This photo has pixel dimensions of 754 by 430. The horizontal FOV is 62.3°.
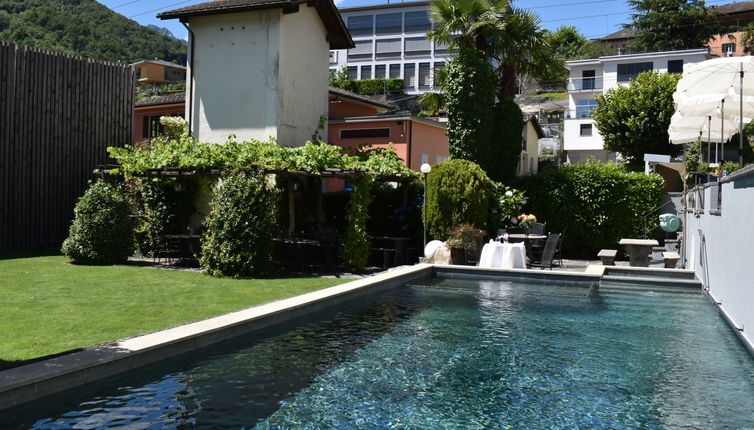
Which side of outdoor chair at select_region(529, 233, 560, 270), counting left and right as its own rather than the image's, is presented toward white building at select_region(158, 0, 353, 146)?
front

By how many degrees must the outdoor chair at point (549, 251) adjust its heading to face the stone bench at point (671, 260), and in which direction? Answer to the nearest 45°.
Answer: approximately 180°

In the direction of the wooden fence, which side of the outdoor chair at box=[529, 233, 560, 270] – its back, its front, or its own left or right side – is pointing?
front

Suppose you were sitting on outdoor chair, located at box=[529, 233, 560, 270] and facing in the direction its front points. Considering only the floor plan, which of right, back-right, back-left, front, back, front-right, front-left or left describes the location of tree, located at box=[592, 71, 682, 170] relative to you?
right

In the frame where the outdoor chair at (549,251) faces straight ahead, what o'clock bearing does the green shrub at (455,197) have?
The green shrub is roughly at 1 o'clock from the outdoor chair.

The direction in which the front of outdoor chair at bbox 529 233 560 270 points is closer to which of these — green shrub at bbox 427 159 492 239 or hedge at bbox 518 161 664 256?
the green shrub

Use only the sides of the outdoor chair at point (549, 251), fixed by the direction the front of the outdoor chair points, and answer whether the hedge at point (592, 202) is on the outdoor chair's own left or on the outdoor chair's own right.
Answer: on the outdoor chair's own right

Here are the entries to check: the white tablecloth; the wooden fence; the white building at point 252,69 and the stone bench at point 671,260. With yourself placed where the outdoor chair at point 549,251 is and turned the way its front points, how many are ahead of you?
3

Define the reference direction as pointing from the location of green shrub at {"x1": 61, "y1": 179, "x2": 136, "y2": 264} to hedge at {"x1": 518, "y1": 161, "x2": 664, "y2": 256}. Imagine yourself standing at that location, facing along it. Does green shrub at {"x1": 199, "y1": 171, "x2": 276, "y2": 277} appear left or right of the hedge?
right

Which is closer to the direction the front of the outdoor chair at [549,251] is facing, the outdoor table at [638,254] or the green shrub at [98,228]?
the green shrub

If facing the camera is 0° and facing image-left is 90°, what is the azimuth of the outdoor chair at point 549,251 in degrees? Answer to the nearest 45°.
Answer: approximately 90°

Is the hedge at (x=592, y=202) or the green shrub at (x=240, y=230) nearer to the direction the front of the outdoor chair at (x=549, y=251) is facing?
the green shrub

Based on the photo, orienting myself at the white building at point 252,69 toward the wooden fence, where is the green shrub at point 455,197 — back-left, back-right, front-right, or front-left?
back-left
